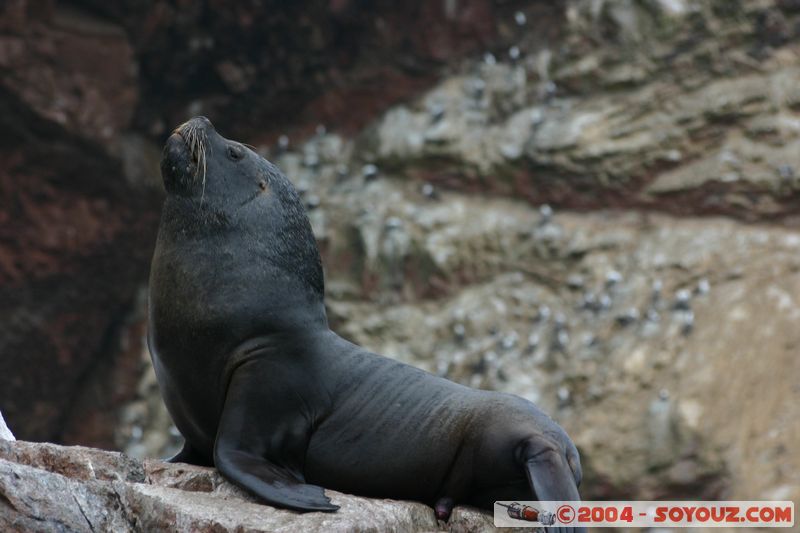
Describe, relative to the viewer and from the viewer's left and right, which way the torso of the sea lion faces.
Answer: facing to the left of the viewer
